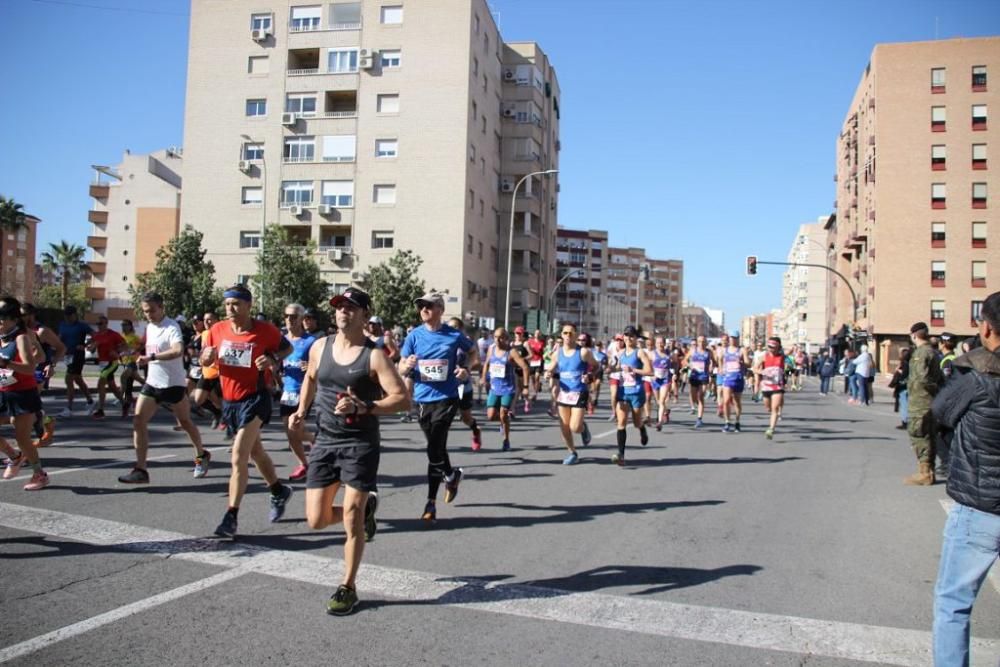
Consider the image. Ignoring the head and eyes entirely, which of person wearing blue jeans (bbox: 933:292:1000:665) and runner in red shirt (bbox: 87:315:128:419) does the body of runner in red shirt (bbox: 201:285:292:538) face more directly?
the person wearing blue jeans

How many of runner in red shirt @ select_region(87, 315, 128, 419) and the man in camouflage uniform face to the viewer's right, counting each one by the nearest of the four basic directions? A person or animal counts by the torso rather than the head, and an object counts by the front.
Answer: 0

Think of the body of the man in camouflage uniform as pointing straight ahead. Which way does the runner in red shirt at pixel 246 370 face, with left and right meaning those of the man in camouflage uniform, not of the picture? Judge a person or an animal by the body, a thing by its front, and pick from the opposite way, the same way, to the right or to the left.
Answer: to the left

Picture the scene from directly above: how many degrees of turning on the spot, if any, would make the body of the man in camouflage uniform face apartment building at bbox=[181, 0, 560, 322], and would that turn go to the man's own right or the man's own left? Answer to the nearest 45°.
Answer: approximately 45° to the man's own right

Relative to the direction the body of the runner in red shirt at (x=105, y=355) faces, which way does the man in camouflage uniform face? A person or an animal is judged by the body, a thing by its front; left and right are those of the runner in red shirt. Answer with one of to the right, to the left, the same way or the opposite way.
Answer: to the right

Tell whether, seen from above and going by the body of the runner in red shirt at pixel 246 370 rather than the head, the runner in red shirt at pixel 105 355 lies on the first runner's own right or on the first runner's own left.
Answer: on the first runner's own right

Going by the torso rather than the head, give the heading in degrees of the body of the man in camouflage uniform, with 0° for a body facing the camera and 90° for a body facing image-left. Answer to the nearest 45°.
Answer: approximately 90°

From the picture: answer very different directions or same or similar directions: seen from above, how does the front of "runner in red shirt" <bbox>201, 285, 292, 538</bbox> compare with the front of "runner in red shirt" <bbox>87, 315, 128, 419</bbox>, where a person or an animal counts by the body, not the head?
same or similar directions

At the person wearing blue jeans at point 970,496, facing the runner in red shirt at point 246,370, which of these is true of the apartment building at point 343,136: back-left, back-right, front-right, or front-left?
front-right

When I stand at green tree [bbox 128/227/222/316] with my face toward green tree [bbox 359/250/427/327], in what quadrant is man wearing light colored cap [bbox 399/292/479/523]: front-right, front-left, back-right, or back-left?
front-right

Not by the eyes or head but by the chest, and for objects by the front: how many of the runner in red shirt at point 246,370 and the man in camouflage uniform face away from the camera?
0

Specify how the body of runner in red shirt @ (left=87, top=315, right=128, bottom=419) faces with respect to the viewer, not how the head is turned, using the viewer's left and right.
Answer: facing the viewer and to the left of the viewer

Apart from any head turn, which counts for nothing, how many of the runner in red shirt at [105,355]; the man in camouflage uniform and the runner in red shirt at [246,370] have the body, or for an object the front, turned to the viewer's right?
0

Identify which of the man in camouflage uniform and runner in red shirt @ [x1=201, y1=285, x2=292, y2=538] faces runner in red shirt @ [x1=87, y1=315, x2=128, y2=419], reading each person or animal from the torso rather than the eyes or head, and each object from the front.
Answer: the man in camouflage uniform

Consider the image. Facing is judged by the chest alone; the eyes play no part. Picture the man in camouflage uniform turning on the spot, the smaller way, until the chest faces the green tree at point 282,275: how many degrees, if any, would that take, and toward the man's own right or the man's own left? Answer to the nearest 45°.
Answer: approximately 45° to the man's own right
